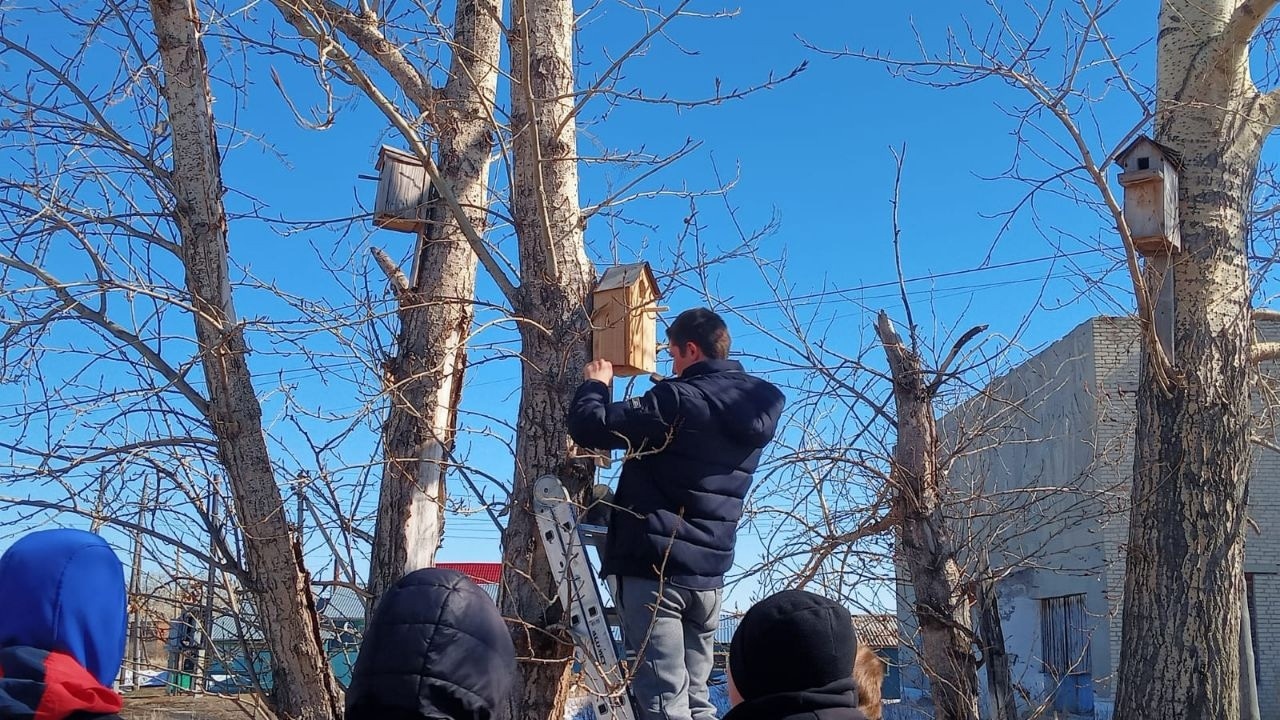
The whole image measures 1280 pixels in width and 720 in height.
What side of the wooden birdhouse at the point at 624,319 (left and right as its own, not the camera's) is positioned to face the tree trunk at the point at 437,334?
back

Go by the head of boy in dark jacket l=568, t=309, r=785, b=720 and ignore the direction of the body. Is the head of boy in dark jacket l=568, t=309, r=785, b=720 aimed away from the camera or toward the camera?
away from the camera

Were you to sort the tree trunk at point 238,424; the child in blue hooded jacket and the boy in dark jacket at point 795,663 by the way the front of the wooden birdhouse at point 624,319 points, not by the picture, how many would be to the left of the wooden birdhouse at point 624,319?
0

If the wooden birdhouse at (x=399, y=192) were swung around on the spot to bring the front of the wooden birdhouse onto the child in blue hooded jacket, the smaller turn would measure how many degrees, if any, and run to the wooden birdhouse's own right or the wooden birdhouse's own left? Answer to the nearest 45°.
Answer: approximately 90° to the wooden birdhouse's own left

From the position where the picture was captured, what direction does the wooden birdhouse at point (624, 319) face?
facing the viewer and to the right of the viewer

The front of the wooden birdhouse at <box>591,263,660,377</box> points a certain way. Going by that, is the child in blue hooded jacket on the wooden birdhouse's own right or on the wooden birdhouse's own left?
on the wooden birdhouse's own right

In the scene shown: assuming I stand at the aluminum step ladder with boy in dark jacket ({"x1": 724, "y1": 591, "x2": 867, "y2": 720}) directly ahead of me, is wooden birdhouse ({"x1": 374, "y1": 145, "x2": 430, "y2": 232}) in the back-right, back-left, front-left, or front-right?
back-right

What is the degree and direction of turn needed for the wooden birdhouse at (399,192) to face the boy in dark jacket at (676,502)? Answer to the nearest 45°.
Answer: approximately 135° to its left

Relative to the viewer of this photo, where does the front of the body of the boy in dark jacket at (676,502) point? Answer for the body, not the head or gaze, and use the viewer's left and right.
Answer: facing away from the viewer and to the left of the viewer

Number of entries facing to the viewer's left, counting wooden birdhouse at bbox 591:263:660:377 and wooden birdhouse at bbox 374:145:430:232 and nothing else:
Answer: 1

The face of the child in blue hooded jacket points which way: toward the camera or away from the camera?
away from the camera

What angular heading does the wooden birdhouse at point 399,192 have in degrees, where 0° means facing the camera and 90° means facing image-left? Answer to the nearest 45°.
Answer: approximately 90°

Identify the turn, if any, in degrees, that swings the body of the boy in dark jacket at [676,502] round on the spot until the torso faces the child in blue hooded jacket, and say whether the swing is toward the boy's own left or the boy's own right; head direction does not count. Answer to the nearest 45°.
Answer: approximately 90° to the boy's own left

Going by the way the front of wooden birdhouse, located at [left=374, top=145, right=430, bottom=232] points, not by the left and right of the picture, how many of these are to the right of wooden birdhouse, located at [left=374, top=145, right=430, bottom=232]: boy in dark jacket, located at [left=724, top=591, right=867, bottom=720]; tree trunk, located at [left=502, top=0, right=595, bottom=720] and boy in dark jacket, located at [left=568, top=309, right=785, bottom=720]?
0

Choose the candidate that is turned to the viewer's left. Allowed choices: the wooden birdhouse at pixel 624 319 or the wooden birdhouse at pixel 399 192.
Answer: the wooden birdhouse at pixel 399 192

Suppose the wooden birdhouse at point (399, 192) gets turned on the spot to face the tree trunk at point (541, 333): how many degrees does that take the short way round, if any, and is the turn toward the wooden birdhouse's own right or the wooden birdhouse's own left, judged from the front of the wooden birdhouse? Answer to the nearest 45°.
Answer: approximately 135° to the wooden birdhouse's own left

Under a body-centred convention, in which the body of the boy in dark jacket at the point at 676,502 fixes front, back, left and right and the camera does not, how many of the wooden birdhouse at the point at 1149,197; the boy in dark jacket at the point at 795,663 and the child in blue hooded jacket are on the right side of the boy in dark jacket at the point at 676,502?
1
